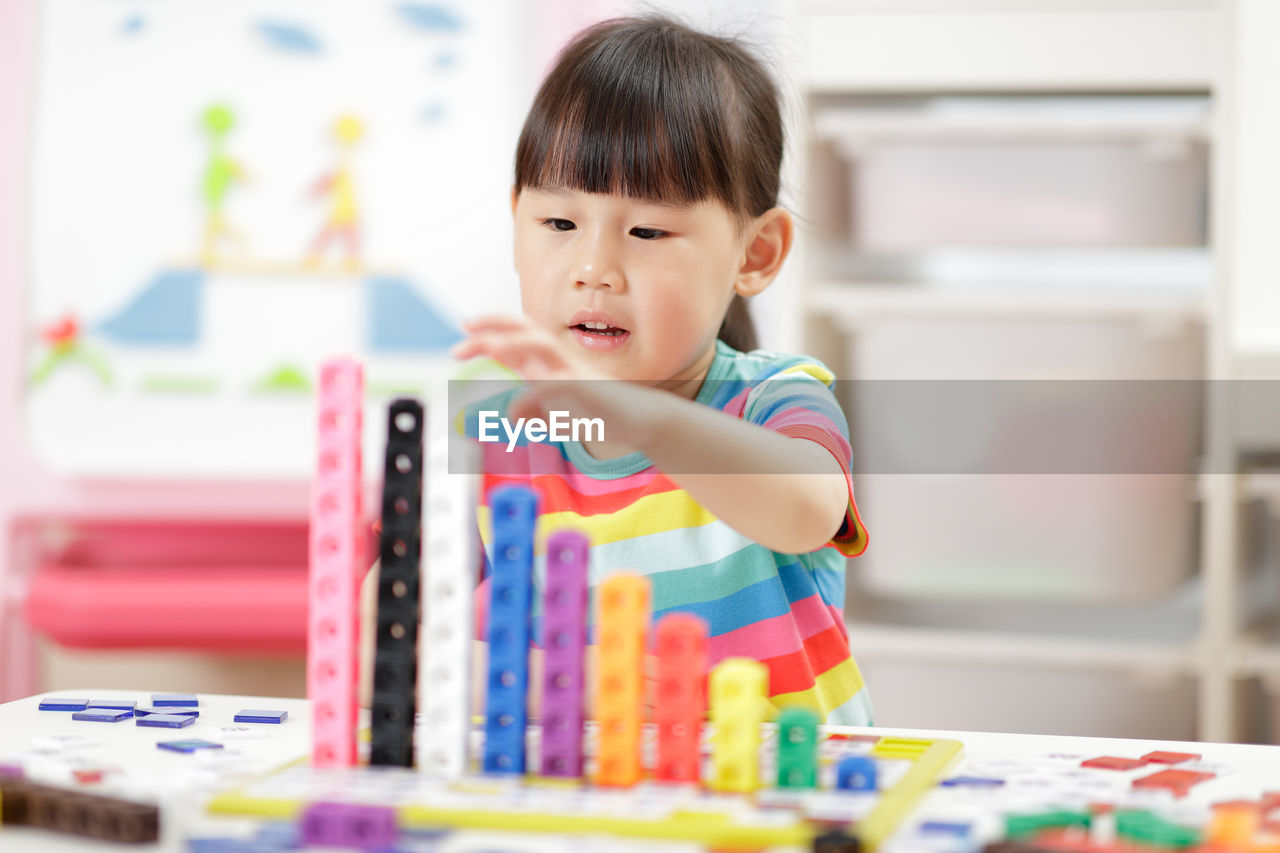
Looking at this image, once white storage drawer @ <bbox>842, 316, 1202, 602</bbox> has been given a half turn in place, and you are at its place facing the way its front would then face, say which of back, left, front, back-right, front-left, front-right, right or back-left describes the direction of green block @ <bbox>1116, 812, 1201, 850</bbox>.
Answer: back

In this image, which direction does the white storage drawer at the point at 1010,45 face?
toward the camera

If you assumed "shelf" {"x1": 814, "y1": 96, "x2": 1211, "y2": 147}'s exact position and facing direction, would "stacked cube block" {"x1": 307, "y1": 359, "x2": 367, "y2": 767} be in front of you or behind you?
in front

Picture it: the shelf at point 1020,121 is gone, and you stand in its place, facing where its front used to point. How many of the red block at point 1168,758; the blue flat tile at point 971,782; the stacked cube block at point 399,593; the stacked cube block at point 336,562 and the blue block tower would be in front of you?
5

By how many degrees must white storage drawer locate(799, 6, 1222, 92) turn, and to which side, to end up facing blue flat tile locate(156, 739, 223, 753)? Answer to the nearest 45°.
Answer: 0° — it already faces it

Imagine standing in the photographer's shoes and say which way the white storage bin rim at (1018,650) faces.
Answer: facing the viewer

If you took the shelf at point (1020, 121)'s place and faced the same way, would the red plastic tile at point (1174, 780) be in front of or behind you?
in front

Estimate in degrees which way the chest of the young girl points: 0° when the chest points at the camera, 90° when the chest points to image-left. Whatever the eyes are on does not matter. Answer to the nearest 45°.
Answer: approximately 45°

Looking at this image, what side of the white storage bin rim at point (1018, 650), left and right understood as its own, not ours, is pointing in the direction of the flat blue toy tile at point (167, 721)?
front

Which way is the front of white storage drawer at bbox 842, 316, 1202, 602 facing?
toward the camera

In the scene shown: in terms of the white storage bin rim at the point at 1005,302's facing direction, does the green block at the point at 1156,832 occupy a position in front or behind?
in front
